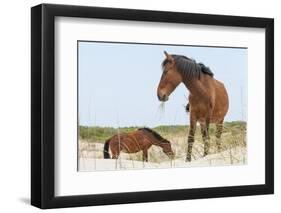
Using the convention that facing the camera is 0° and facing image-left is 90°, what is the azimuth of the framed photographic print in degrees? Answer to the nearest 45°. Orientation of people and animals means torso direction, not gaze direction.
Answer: approximately 315°
